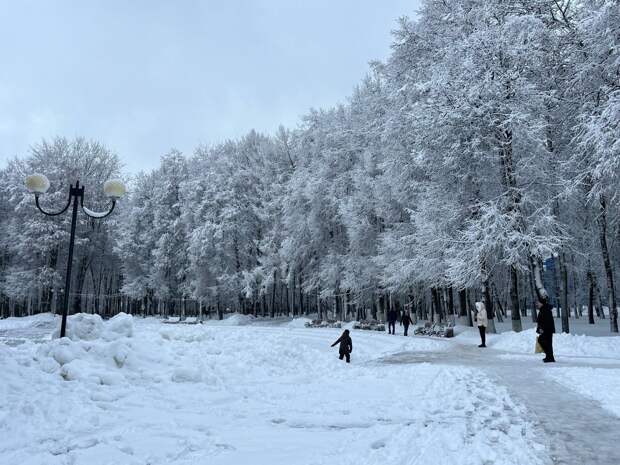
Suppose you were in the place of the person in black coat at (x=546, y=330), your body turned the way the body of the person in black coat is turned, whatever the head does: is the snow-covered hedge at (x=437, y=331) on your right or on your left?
on your right

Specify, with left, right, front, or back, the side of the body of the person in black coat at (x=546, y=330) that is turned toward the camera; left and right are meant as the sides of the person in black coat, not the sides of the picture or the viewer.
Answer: left

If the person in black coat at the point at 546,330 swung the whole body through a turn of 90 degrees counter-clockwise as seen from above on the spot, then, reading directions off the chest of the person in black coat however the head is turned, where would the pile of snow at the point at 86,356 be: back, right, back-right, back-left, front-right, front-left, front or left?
front-right

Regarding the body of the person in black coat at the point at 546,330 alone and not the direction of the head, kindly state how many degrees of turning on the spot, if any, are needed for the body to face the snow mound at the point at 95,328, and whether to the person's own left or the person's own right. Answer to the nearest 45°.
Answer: approximately 45° to the person's own left

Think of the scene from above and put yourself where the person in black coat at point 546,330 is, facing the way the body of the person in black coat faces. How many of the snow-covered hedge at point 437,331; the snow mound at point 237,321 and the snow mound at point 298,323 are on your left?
0
